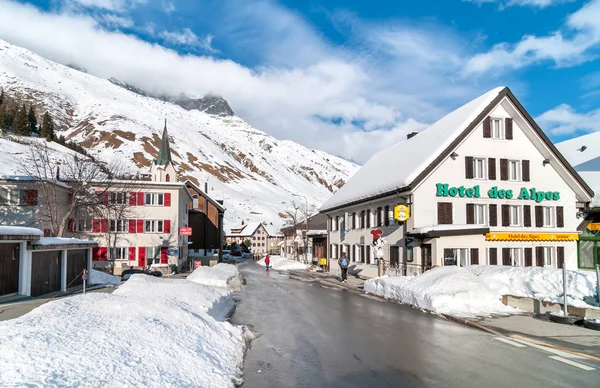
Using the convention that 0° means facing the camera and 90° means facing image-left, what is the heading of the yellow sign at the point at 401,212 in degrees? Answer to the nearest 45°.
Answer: approximately 0°
